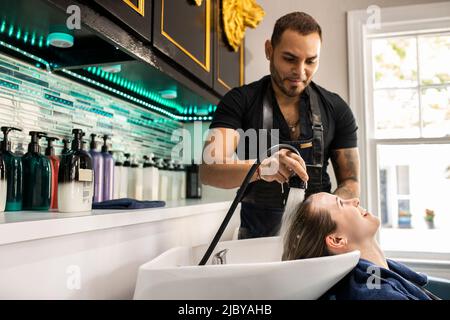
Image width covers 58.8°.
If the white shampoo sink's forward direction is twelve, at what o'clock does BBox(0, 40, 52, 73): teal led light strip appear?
The teal led light strip is roughly at 7 o'clock from the white shampoo sink.

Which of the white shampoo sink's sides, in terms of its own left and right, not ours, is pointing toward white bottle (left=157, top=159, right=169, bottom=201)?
left

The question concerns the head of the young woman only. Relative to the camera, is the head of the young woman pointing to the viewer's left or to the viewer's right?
to the viewer's right

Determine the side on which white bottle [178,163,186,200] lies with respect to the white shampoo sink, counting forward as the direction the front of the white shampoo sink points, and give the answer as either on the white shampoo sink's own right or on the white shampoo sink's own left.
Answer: on the white shampoo sink's own left

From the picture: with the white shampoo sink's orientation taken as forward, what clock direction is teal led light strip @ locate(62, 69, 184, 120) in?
The teal led light strip is roughly at 8 o'clock from the white shampoo sink.

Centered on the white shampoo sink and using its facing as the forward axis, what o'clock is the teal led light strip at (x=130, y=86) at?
The teal led light strip is roughly at 8 o'clock from the white shampoo sink.

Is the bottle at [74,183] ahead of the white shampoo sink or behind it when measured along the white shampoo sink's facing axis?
behind

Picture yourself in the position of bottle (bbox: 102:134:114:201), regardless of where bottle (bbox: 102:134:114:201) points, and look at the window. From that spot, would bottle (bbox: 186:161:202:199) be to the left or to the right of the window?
left

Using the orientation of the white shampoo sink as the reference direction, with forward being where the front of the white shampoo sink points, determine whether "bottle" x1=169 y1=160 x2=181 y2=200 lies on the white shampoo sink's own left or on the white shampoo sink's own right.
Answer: on the white shampoo sink's own left

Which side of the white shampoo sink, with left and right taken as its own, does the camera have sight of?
right
